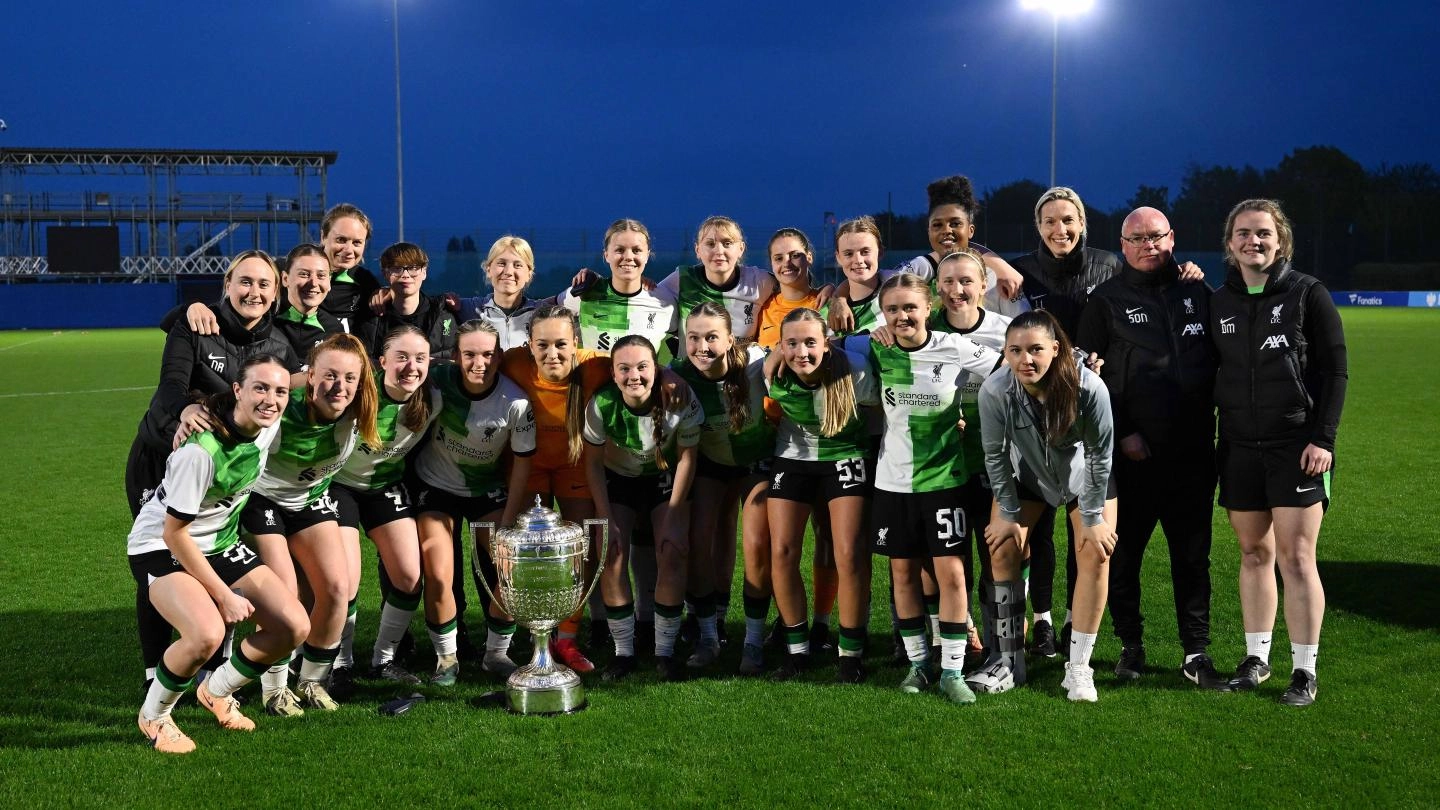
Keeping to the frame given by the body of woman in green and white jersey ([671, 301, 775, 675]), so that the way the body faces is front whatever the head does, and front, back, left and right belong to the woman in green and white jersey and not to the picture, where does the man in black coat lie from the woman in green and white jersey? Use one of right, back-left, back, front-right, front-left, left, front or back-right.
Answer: left

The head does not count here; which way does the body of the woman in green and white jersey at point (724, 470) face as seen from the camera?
toward the camera

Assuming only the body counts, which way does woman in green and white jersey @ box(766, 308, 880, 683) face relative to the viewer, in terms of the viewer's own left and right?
facing the viewer

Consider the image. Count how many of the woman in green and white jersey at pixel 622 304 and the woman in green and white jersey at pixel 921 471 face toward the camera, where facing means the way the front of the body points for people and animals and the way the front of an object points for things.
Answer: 2

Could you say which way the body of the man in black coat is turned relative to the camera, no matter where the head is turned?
toward the camera

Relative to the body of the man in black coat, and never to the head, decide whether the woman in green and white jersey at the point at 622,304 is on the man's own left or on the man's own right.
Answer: on the man's own right

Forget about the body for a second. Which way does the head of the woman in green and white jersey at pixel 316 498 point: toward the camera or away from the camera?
toward the camera

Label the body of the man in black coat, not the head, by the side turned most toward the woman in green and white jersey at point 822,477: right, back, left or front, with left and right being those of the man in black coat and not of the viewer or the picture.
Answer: right

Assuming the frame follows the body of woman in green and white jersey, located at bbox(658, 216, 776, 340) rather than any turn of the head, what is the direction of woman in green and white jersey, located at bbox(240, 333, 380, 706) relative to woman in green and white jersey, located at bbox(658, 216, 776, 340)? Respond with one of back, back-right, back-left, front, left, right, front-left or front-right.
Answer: front-right

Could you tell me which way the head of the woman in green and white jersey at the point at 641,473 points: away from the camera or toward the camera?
toward the camera

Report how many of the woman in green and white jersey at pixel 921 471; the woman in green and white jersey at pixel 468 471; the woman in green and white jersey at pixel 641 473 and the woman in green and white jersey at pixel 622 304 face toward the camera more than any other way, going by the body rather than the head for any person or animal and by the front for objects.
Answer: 4

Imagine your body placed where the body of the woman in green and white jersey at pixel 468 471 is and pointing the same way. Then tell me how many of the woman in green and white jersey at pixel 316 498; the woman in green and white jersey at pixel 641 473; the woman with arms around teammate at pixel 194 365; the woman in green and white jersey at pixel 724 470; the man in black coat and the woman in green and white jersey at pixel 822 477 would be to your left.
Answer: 4

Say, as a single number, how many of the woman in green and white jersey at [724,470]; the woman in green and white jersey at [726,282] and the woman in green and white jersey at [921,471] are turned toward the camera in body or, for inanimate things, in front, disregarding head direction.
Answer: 3

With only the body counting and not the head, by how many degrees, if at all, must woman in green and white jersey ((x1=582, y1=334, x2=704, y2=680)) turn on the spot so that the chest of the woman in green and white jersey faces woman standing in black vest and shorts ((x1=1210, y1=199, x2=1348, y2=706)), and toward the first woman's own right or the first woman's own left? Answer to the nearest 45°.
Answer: approximately 90° to the first woman's own left

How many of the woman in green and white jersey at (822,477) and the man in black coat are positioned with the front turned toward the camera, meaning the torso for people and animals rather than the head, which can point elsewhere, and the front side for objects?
2

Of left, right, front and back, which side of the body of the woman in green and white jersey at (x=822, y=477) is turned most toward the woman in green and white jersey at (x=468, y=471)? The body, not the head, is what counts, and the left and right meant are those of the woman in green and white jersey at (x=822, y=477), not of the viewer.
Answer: right
